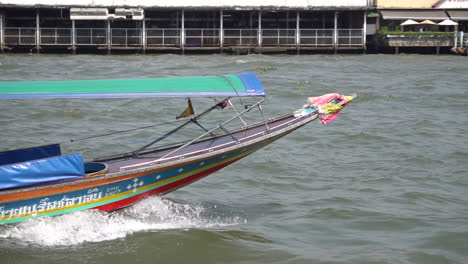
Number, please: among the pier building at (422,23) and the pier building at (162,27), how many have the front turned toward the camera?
2

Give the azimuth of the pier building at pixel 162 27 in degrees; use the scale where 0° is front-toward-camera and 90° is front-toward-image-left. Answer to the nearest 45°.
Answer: approximately 0°

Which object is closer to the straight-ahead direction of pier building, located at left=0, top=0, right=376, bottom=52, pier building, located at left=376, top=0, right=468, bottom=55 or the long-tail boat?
the long-tail boat

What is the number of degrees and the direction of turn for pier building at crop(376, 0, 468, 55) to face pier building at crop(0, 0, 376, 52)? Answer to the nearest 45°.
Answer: approximately 45° to its right

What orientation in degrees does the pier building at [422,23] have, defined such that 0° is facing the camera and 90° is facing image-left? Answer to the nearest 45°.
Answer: approximately 0°

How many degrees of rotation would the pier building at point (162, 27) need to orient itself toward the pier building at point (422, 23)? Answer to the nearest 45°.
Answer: approximately 90° to its left

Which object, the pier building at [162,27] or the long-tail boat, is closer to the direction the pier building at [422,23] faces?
the long-tail boat

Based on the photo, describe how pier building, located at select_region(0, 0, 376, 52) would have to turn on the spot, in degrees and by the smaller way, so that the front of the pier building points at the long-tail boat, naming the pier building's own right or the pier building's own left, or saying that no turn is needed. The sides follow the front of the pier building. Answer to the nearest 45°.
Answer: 0° — it already faces it
